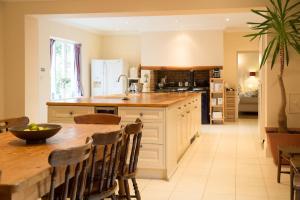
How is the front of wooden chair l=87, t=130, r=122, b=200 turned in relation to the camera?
facing away from the viewer and to the left of the viewer

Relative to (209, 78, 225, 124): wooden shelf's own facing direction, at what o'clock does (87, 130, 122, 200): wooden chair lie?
The wooden chair is roughly at 12 o'clock from the wooden shelf.

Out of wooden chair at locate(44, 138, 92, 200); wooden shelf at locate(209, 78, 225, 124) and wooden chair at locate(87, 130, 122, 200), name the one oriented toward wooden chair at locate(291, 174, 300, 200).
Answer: the wooden shelf

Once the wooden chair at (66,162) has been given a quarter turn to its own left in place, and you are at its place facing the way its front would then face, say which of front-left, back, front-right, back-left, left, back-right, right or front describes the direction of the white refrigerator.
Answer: back-right

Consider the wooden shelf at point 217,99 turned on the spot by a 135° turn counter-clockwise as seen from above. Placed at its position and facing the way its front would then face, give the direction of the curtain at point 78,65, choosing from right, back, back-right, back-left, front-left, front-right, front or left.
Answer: back-left

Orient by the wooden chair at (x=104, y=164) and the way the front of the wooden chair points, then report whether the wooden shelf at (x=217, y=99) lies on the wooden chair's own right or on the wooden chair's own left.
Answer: on the wooden chair's own right

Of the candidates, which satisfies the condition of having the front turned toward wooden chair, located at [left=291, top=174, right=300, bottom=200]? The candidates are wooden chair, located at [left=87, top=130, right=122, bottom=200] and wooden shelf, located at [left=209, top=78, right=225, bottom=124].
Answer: the wooden shelf

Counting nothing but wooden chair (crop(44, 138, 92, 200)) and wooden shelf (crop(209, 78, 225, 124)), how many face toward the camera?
1

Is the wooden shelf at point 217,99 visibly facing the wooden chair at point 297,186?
yes

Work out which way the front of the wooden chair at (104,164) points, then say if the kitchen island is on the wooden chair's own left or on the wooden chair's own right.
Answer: on the wooden chair's own right

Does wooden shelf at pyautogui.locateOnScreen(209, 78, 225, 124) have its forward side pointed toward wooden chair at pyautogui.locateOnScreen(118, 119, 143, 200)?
yes

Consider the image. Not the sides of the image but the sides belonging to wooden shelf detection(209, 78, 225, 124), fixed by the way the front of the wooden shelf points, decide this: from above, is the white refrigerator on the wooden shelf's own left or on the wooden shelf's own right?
on the wooden shelf's own right

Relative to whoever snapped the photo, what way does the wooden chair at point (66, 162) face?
facing away from the viewer and to the left of the viewer

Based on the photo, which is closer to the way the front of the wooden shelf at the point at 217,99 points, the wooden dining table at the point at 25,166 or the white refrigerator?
the wooden dining table
